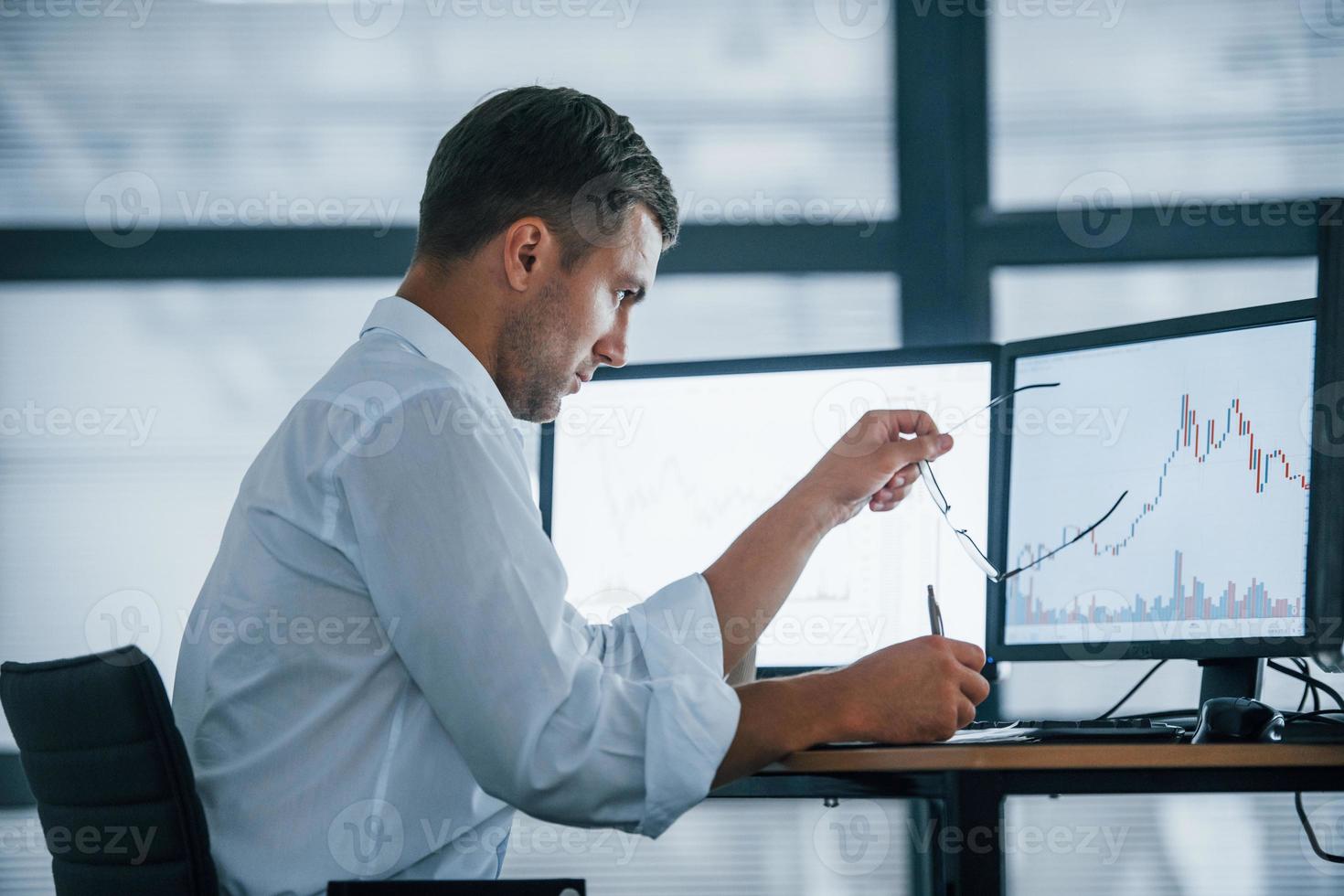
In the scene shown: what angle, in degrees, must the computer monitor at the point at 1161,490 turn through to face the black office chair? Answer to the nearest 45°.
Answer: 0° — it already faces it

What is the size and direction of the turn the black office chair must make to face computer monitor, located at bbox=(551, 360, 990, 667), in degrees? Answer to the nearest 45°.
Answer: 0° — it already faces it

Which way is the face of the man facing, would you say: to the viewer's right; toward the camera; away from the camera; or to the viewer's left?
to the viewer's right

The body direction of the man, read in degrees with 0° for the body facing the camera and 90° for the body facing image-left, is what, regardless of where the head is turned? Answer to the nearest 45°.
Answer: approximately 270°

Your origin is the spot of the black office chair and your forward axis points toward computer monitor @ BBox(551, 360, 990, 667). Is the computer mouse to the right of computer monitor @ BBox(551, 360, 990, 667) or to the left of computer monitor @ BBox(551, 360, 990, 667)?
right

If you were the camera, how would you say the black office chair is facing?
facing away from the viewer and to the right of the viewer

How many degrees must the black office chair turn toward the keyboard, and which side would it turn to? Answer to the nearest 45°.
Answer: approximately 45° to its right

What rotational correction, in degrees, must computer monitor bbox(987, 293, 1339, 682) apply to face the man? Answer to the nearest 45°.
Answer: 0° — it already faces them

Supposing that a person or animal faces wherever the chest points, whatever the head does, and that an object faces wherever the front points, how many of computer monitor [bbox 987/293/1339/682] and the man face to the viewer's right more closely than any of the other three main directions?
1
